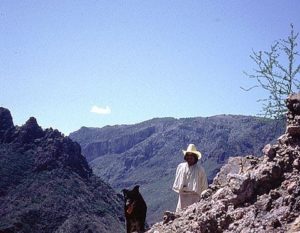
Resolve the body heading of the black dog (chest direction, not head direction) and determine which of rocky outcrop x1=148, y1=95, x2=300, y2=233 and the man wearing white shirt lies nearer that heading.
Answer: the rocky outcrop

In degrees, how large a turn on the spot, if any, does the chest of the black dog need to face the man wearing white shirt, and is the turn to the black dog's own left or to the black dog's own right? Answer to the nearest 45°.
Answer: approximately 180°

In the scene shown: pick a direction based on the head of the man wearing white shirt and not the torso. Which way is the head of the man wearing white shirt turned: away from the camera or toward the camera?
toward the camera

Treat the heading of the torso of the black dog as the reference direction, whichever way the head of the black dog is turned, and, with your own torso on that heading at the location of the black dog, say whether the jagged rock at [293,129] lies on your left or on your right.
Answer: on your left

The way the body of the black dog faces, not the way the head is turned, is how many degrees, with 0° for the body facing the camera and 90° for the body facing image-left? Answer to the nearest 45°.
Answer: approximately 45°

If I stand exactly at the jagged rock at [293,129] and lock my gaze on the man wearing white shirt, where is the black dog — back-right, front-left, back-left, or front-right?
front-left

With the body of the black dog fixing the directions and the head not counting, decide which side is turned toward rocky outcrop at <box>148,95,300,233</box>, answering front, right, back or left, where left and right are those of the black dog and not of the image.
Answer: left
